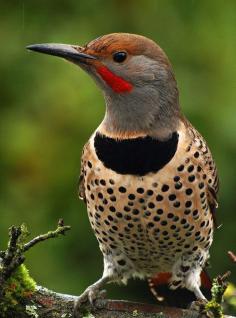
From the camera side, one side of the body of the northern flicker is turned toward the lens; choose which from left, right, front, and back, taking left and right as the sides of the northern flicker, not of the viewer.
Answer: front
